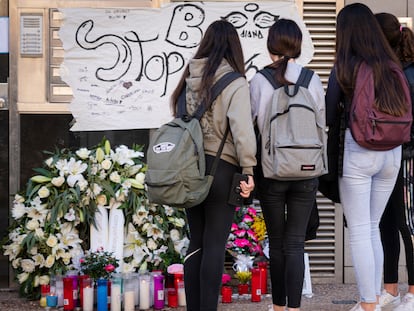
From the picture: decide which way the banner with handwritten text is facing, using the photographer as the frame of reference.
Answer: facing the viewer
